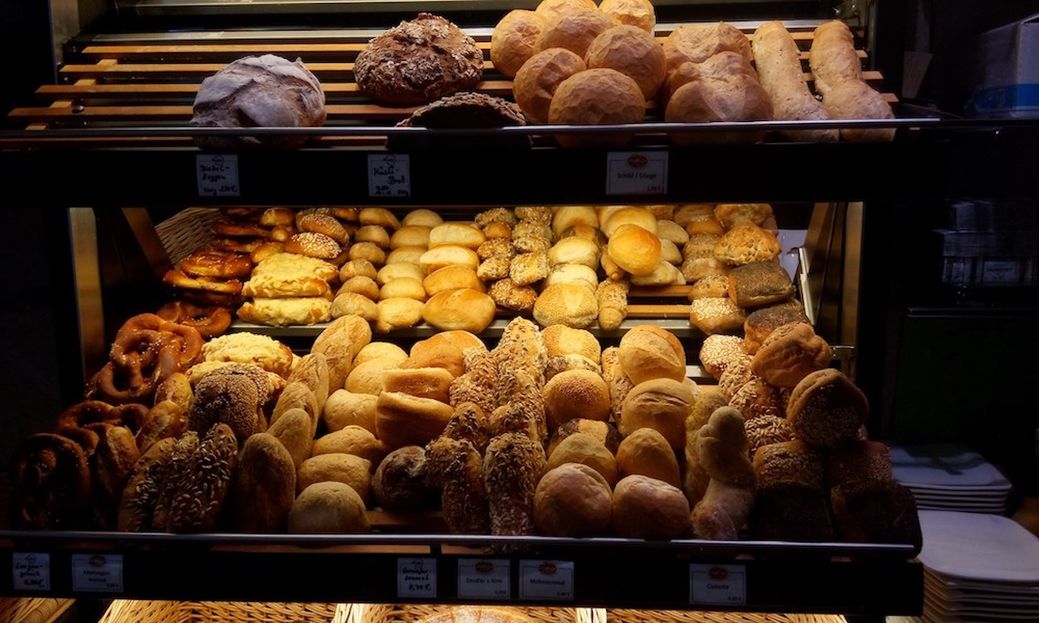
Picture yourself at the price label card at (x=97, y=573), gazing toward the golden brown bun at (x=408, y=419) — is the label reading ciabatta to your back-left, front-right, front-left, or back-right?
front-right

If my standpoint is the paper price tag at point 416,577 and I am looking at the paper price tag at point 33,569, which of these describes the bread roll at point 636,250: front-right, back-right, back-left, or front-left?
back-right

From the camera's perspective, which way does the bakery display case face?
toward the camera

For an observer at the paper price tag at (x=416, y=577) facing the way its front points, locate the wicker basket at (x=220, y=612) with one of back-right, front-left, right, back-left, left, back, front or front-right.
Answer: back-right

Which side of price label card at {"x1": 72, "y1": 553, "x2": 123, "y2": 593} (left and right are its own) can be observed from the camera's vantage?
front

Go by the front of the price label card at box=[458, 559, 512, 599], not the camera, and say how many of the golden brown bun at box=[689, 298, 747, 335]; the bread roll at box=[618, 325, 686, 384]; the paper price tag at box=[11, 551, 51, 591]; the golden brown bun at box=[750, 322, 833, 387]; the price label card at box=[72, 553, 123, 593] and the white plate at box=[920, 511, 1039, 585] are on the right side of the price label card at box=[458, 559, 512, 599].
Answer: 2

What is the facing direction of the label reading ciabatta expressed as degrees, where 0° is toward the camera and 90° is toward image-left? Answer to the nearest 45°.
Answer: approximately 0°

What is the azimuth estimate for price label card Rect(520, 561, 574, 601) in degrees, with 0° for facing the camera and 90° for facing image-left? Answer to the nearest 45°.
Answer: approximately 0°

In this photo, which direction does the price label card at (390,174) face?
toward the camera

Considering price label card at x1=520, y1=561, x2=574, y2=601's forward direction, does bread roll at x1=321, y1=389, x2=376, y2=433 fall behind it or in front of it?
behind

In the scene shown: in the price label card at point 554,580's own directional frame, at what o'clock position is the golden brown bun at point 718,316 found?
The golden brown bun is roughly at 7 o'clock from the price label card.

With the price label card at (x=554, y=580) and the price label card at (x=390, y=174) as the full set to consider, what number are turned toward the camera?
2

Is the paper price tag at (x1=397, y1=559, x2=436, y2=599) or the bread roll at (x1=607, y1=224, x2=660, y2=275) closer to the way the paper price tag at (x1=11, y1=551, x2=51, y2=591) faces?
the paper price tag

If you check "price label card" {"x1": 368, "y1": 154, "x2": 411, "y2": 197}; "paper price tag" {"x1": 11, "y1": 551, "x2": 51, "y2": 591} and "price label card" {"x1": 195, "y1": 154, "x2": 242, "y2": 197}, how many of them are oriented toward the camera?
3

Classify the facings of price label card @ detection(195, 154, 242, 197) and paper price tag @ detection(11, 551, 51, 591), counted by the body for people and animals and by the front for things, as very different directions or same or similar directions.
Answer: same or similar directions
